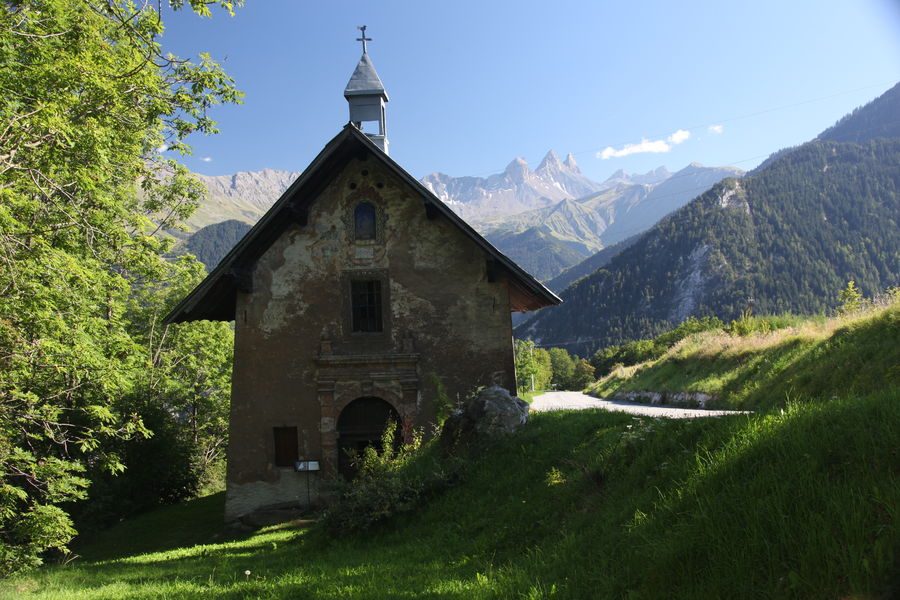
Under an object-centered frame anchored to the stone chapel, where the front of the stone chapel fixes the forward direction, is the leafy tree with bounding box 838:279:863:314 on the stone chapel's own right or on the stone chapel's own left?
on the stone chapel's own left

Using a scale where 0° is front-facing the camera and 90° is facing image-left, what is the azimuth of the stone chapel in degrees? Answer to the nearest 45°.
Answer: approximately 0°

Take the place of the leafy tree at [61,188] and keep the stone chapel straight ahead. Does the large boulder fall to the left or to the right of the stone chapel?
right

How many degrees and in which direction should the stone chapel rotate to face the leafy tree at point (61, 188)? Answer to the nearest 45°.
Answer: approximately 45° to its right

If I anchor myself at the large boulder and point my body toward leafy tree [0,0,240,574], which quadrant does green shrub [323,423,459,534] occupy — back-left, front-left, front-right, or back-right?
front-left

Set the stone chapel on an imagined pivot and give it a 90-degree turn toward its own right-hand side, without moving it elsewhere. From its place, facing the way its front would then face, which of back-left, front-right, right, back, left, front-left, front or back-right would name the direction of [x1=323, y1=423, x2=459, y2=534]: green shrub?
left
